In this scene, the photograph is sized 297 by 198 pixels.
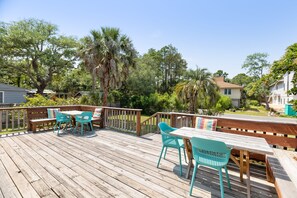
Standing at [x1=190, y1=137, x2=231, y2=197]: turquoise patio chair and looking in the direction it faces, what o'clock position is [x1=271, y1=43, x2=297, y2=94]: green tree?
The green tree is roughly at 12 o'clock from the turquoise patio chair.

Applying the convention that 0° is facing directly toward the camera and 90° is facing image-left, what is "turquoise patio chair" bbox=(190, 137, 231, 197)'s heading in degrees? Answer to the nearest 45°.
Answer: approximately 225°

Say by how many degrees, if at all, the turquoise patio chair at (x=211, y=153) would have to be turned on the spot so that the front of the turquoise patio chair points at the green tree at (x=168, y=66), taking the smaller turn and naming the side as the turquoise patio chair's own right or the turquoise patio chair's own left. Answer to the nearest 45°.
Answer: approximately 45° to the turquoise patio chair's own left

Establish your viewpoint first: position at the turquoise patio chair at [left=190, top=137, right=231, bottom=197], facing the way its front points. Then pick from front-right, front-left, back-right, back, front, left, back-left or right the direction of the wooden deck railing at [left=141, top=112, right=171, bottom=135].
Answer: left

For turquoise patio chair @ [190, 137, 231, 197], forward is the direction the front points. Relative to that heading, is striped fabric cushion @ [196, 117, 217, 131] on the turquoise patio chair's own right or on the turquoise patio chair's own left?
on the turquoise patio chair's own left

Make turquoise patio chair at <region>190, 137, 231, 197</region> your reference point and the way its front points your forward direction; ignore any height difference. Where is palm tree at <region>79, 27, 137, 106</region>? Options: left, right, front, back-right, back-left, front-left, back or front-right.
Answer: left

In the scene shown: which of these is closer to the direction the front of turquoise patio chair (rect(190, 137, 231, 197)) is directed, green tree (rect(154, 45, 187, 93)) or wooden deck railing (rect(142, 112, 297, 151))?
the wooden deck railing

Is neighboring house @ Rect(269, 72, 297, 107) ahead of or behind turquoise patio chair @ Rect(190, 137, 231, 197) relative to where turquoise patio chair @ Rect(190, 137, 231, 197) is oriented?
ahead

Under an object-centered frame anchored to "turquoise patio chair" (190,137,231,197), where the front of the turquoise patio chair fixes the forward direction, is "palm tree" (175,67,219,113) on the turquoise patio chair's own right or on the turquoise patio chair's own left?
on the turquoise patio chair's own left
